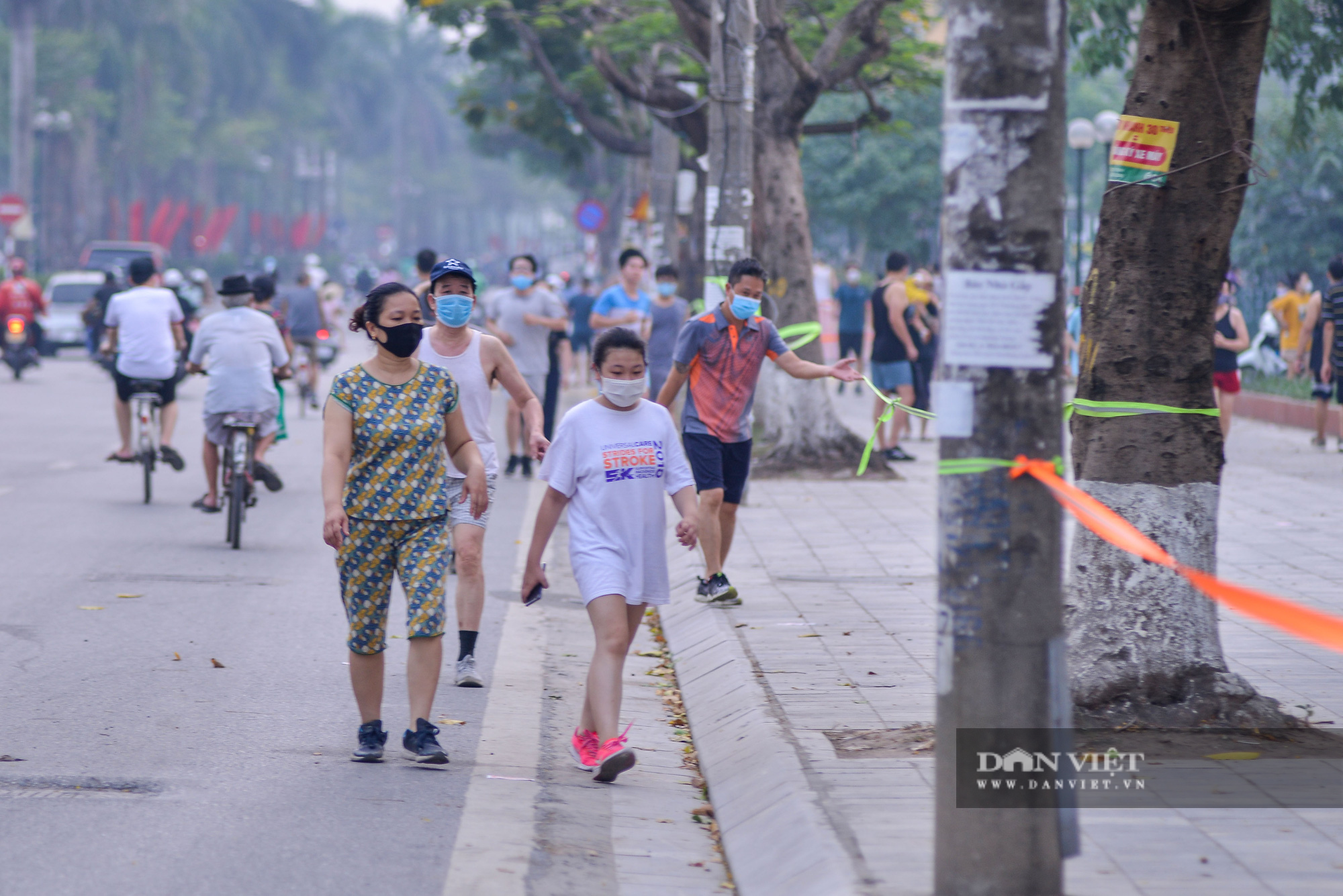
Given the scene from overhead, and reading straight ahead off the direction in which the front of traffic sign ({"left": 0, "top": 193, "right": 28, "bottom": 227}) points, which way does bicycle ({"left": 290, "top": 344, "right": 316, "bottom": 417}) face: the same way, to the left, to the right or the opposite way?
the opposite way

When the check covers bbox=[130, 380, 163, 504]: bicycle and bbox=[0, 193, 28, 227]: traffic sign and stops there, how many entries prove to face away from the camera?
1

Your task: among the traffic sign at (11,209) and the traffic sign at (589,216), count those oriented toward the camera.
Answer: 2

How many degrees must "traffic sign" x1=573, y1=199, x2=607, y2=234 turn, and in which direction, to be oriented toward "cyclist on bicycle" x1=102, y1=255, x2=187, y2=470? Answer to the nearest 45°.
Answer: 0° — it already faces them

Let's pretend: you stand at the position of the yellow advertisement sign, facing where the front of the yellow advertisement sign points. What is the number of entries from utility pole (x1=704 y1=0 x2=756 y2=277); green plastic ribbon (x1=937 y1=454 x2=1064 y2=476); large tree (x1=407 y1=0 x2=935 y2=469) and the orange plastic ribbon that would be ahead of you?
2

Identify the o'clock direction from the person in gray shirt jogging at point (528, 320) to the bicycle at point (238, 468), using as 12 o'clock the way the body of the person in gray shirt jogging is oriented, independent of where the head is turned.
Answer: The bicycle is roughly at 1 o'clock from the person in gray shirt jogging.

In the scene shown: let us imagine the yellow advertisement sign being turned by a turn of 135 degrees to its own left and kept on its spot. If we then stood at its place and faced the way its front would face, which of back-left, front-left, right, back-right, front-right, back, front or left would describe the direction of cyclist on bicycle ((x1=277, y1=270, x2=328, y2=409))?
left

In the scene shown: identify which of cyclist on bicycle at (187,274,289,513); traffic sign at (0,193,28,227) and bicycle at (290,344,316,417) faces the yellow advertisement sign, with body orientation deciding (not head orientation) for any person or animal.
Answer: the traffic sign

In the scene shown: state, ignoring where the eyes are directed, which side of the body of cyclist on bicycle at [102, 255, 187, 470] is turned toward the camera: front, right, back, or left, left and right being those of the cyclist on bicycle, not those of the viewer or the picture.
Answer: back

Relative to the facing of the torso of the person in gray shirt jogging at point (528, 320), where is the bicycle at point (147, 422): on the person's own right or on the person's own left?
on the person's own right

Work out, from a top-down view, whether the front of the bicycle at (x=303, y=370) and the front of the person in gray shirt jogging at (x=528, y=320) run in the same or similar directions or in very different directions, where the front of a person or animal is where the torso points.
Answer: very different directions

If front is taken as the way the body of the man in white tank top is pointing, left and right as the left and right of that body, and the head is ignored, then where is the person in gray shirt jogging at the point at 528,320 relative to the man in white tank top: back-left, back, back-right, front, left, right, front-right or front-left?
back
